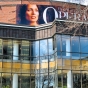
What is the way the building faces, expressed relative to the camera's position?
facing the viewer
